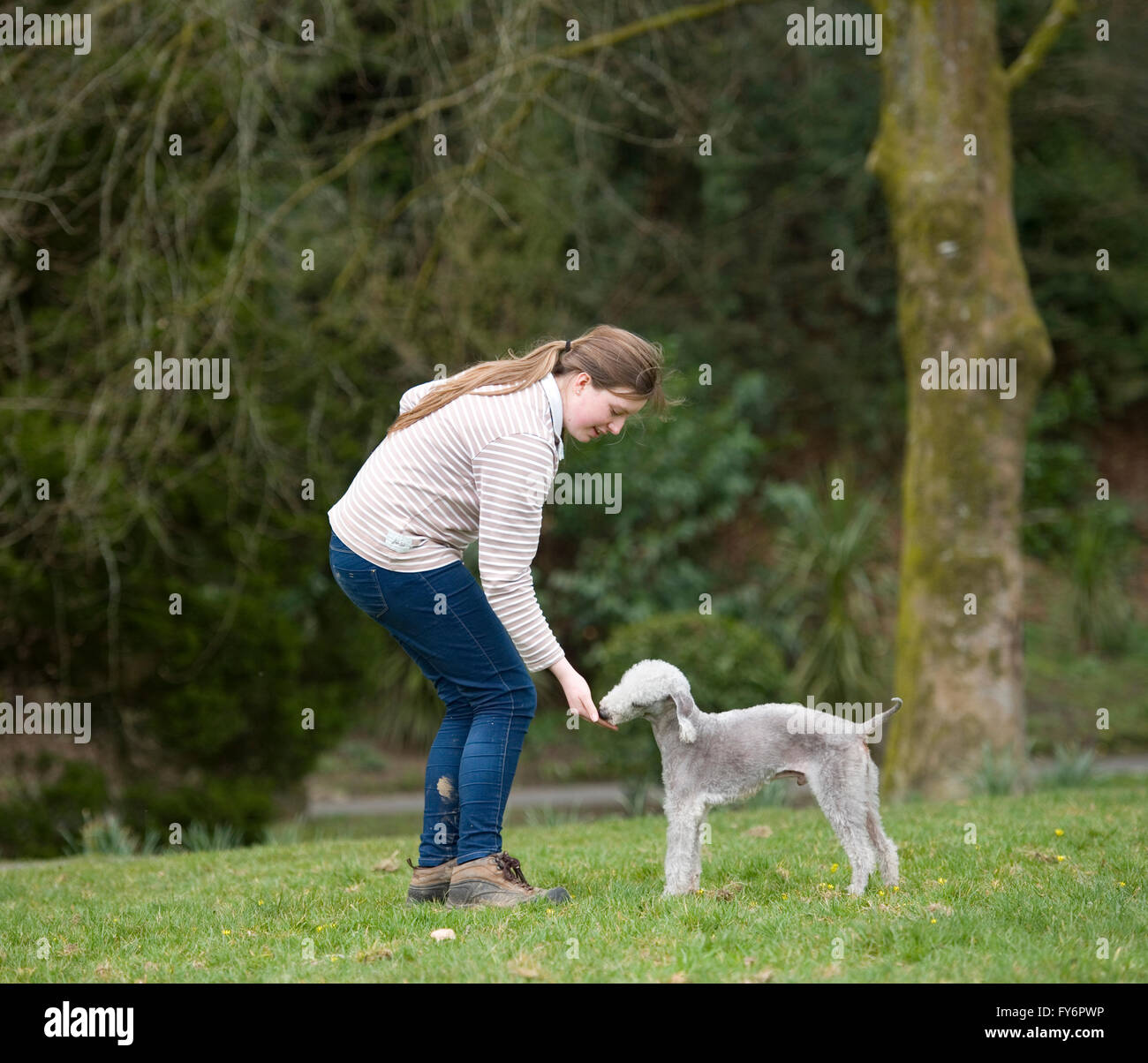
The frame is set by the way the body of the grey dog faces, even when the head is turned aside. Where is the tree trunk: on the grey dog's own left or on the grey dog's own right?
on the grey dog's own right

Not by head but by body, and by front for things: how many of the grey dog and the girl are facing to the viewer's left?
1

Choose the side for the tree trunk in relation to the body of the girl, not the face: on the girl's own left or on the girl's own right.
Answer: on the girl's own left

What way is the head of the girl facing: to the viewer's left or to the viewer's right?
to the viewer's right

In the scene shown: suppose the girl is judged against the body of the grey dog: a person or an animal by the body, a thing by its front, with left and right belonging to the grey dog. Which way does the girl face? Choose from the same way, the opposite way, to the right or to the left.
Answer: the opposite way

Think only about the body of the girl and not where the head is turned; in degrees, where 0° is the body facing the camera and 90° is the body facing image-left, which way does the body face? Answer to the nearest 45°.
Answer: approximately 270°

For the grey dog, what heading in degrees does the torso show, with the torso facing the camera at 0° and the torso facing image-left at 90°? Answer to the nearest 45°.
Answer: approximately 90°

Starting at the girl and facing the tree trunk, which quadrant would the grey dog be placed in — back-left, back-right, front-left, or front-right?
front-right

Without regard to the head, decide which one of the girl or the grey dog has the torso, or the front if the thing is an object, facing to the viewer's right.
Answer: the girl
